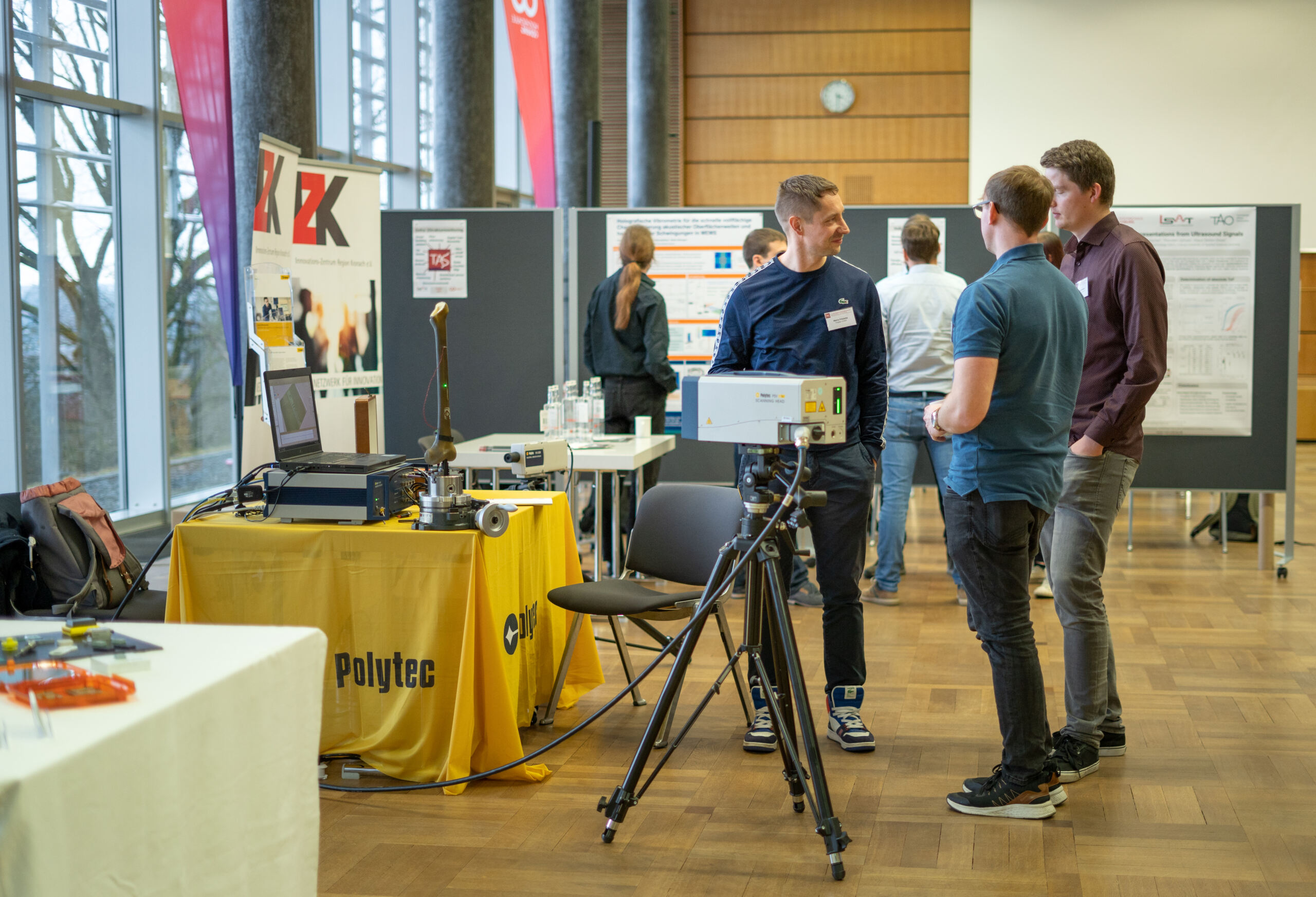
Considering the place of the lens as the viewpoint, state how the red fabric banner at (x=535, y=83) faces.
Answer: facing the viewer

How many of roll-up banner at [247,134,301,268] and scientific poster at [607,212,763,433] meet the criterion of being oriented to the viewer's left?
0

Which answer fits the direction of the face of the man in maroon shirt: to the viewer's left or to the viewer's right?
to the viewer's left

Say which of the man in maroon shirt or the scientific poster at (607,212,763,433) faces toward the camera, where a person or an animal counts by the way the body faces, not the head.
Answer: the scientific poster

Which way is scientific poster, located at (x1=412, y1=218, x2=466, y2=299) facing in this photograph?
toward the camera

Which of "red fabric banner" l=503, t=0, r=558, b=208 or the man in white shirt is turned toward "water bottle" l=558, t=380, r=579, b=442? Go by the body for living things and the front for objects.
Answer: the red fabric banner

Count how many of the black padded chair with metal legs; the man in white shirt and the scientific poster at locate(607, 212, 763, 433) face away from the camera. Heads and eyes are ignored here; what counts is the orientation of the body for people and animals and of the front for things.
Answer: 1

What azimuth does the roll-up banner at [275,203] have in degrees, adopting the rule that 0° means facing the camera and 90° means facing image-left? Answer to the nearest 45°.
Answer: approximately 315°

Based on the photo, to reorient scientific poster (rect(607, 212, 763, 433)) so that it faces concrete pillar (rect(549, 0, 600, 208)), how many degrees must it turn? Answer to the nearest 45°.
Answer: approximately 180°

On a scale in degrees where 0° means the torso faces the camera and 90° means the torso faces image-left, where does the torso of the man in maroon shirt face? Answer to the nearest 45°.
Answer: approximately 90°

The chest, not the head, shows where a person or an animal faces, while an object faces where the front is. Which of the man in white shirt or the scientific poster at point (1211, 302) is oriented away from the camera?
the man in white shirt

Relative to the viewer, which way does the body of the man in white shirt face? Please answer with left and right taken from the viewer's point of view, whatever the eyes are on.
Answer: facing away from the viewer

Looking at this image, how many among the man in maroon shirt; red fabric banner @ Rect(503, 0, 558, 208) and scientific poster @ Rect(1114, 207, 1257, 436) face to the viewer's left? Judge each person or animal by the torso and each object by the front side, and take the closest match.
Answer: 1

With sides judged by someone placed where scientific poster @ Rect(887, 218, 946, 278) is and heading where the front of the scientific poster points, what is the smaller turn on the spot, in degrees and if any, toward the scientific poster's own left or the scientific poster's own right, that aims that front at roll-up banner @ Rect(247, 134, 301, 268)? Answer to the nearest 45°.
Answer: approximately 45° to the scientific poster's own right
